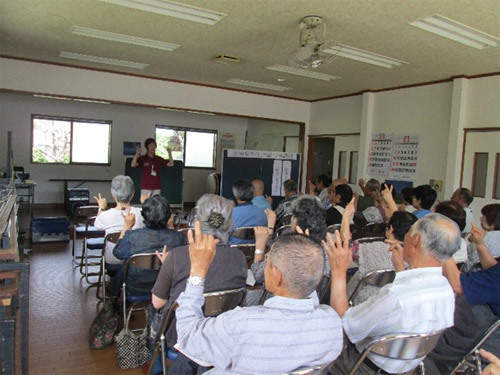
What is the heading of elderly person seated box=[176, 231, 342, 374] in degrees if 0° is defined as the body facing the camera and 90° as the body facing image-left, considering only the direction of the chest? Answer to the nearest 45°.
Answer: approximately 135°

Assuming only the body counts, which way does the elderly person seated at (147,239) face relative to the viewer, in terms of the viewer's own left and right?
facing away from the viewer

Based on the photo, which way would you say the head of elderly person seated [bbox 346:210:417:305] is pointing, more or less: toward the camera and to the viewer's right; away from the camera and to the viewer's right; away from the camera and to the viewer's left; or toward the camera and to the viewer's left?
away from the camera and to the viewer's left

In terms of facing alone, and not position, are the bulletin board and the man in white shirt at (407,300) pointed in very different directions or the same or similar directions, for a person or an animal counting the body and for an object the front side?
very different directions

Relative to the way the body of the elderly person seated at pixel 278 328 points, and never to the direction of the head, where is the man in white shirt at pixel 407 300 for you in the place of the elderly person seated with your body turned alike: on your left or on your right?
on your right

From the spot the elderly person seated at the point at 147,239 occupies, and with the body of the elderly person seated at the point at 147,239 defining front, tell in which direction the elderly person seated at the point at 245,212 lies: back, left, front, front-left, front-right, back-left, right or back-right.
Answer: front-right

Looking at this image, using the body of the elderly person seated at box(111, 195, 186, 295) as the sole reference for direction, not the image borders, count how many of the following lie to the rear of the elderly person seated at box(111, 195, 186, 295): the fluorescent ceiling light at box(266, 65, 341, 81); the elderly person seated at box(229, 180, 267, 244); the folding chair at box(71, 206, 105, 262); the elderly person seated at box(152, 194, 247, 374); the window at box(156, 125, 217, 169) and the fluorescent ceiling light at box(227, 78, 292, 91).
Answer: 1

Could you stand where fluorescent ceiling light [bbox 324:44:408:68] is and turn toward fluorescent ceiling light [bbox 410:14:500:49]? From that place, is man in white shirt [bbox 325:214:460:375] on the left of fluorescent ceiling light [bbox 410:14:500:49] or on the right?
right

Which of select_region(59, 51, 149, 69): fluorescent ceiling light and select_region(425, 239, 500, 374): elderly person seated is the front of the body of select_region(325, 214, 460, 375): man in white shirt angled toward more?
the fluorescent ceiling light

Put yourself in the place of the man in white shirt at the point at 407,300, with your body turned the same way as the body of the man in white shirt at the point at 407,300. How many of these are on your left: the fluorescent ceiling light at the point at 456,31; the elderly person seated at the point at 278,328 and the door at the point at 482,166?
1

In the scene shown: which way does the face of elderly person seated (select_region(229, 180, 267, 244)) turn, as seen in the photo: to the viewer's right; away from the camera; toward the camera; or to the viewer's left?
away from the camera

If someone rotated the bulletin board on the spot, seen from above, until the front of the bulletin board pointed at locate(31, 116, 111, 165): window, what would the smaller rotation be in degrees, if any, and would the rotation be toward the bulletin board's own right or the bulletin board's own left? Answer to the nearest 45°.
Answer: approximately 135° to the bulletin board's own right

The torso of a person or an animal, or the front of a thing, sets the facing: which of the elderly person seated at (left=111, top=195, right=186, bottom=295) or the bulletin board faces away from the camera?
the elderly person seated

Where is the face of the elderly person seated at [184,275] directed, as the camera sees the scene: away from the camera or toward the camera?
away from the camera

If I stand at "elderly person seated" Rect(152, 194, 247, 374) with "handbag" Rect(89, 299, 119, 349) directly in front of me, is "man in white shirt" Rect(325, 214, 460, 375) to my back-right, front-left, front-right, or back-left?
back-right

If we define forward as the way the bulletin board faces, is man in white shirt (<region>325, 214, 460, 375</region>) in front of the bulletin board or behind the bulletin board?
in front

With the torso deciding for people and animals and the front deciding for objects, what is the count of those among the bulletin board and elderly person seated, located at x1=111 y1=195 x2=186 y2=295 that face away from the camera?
1

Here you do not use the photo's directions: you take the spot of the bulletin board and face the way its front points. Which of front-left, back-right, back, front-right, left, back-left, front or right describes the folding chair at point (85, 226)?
front-right

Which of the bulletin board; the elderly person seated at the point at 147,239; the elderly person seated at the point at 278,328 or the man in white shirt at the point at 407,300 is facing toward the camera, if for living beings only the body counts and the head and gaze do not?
the bulletin board

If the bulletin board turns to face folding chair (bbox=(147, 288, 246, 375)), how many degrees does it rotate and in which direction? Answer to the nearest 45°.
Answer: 0° — it already faces it
